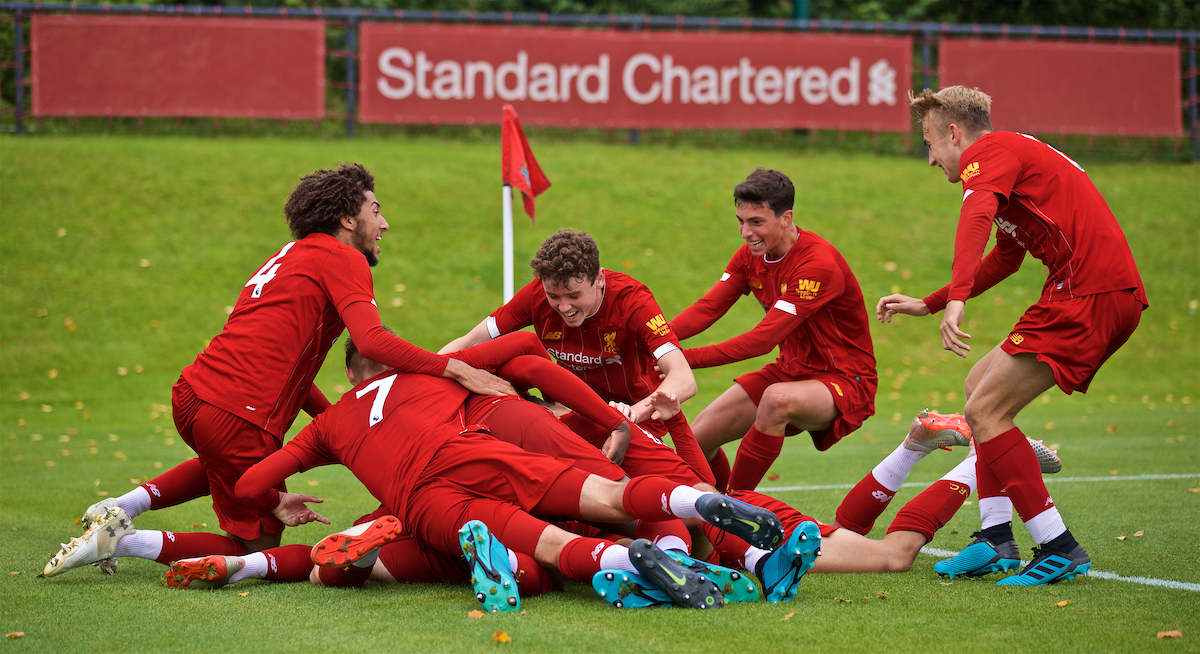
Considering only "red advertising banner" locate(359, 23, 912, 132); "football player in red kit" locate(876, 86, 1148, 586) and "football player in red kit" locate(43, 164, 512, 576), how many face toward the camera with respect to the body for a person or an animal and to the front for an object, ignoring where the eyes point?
1

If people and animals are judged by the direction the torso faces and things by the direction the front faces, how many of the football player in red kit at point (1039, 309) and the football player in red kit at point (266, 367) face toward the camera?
0

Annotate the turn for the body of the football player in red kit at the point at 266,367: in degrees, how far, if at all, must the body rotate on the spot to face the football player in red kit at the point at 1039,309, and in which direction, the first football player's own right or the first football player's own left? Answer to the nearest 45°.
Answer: approximately 90° to the first football player's own right

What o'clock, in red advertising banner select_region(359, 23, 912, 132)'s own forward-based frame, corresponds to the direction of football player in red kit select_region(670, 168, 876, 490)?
The football player in red kit is roughly at 12 o'clock from the red advertising banner.

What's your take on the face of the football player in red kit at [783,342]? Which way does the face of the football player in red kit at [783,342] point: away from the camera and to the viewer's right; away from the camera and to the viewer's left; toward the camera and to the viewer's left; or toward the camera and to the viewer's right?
toward the camera and to the viewer's left

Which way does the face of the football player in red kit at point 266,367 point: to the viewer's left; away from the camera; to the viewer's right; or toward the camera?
to the viewer's right

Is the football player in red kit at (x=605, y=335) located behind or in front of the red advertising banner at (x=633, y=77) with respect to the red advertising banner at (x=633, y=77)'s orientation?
in front

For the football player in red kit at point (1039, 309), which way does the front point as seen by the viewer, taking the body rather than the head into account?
to the viewer's left

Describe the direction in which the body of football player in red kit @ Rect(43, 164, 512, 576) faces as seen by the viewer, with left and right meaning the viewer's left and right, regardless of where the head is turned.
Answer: facing away from the viewer and to the right of the viewer

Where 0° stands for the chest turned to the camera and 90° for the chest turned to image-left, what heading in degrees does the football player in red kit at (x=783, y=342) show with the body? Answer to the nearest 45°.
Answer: approximately 45°

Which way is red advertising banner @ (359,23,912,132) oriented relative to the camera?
toward the camera

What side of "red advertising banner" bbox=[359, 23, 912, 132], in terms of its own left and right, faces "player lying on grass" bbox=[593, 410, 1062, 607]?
front

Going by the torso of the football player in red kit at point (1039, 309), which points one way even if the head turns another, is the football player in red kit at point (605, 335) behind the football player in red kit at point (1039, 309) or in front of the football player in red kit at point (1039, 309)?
in front

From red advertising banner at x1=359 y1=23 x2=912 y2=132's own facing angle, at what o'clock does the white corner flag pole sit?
The white corner flag pole is roughly at 12 o'clock from the red advertising banner.
